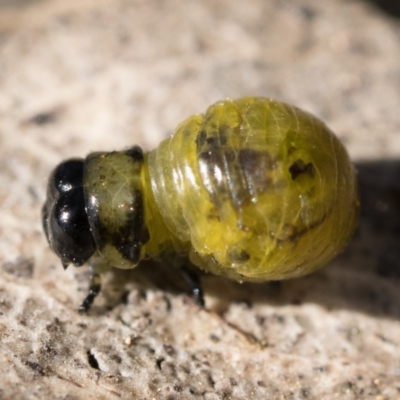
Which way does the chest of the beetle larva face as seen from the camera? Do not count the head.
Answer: to the viewer's left

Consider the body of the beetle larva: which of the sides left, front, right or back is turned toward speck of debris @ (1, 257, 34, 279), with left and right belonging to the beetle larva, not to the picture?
front
